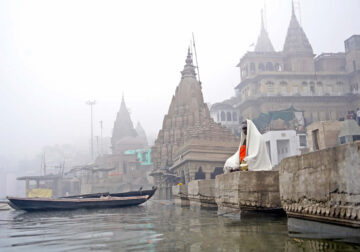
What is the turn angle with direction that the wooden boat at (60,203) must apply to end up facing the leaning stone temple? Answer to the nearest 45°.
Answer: approximately 45° to its left

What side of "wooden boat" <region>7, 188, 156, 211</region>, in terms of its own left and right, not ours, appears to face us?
right
